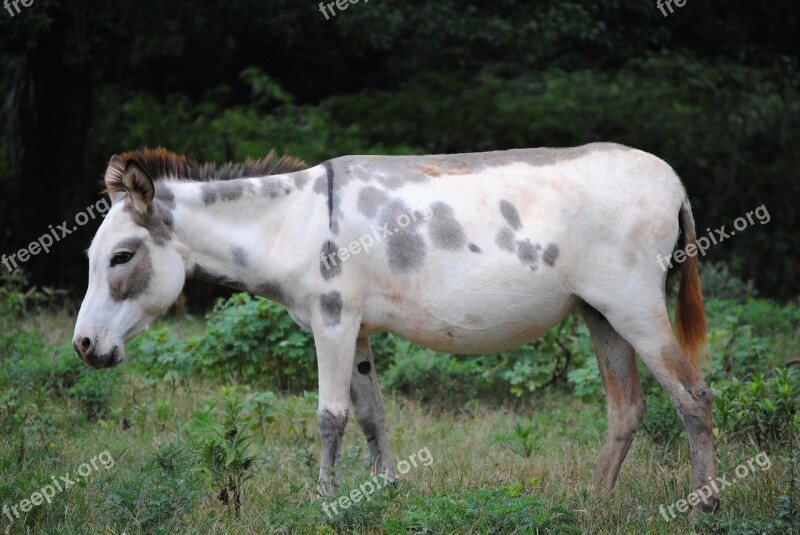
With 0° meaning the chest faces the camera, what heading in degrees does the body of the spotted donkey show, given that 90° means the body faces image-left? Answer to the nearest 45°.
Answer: approximately 90°

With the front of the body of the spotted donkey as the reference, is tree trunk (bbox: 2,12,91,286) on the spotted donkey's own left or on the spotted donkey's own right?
on the spotted donkey's own right
